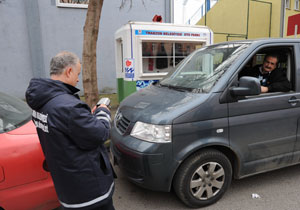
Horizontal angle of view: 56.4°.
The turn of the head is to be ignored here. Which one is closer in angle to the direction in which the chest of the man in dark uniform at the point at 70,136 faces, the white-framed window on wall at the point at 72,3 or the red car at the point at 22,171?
the white-framed window on wall

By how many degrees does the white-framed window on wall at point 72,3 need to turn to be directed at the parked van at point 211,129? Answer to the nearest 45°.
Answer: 0° — it already faces it

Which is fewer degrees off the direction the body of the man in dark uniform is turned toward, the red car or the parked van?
the parked van

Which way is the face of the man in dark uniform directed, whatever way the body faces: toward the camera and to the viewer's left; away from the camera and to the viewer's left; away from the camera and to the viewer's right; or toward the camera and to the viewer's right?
away from the camera and to the viewer's right

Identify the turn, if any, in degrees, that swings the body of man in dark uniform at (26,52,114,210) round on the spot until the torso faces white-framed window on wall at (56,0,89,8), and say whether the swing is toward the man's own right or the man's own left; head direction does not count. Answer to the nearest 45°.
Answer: approximately 45° to the man's own left

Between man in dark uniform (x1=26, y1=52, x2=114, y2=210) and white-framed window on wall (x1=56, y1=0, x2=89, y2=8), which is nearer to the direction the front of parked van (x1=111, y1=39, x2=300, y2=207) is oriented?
the man in dark uniform

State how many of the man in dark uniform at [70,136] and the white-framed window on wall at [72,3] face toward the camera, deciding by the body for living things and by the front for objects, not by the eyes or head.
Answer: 1

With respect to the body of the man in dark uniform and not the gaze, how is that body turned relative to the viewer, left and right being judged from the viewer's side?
facing away from the viewer and to the right of the viewer

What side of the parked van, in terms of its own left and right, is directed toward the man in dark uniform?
front

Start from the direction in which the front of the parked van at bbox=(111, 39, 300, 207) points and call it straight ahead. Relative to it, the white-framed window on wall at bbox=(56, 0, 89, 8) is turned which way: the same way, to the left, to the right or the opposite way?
to the left

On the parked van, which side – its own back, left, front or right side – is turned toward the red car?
front

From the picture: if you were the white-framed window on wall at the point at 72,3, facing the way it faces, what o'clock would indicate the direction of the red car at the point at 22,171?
The red car is roughly at 12 o'clock from the white-framed window on wall.
